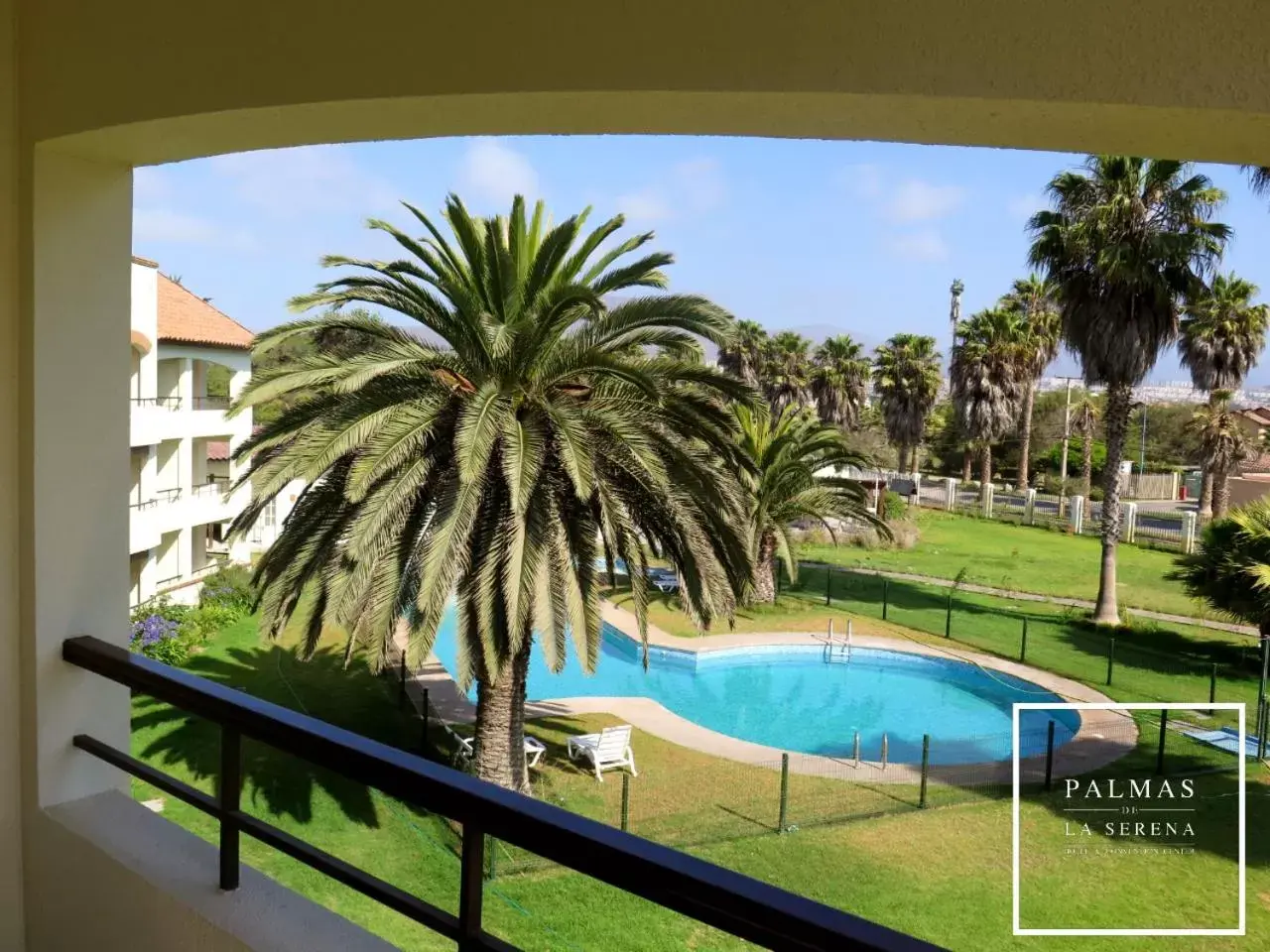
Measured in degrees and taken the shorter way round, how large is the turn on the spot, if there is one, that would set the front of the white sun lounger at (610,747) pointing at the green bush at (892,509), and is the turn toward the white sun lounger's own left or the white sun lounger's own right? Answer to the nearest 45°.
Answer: approximately 90° to the white sun lounger's own right

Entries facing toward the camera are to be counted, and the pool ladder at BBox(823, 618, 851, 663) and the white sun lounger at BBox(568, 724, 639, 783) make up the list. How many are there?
1

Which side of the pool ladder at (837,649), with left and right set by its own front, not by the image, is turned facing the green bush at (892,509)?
back

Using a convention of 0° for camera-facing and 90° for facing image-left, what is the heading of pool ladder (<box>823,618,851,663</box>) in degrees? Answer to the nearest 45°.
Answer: approximately 0°

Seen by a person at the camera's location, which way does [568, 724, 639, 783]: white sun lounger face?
facing away from the viewer and to the left of the viewer

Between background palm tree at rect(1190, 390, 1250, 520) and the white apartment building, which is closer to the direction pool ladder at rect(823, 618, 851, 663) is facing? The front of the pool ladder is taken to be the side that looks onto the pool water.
the white apartment building

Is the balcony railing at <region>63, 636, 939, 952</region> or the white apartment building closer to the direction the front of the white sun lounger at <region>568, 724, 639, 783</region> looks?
the white apartment building

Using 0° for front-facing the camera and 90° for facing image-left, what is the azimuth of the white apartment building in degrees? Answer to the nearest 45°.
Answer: approximately 315°

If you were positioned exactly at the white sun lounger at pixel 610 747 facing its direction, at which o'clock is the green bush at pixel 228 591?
The green bush is roughly at 12 o'clock from the white sun lounger.
